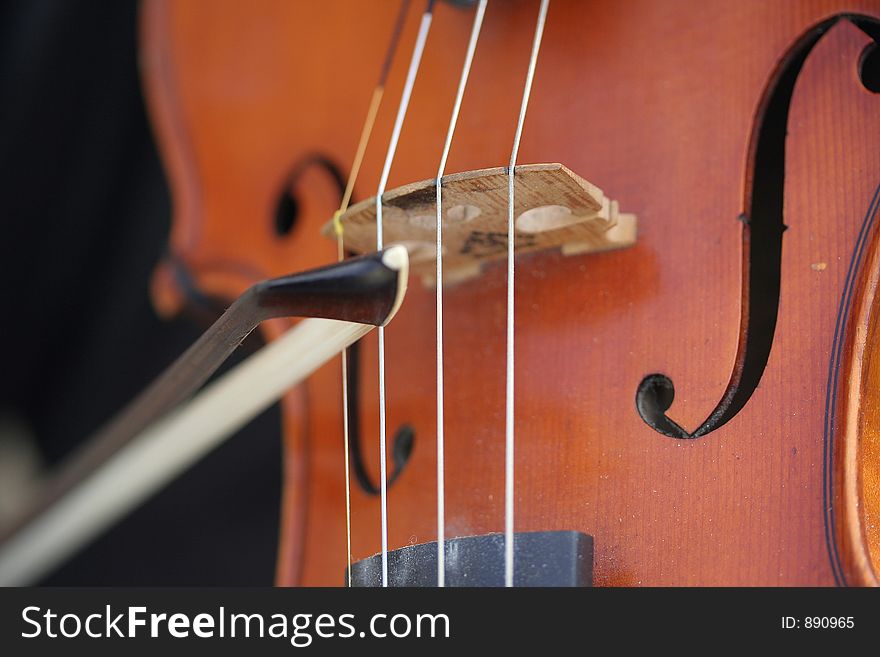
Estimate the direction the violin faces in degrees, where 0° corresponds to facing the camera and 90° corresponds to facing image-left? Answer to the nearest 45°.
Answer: approximately 45°
